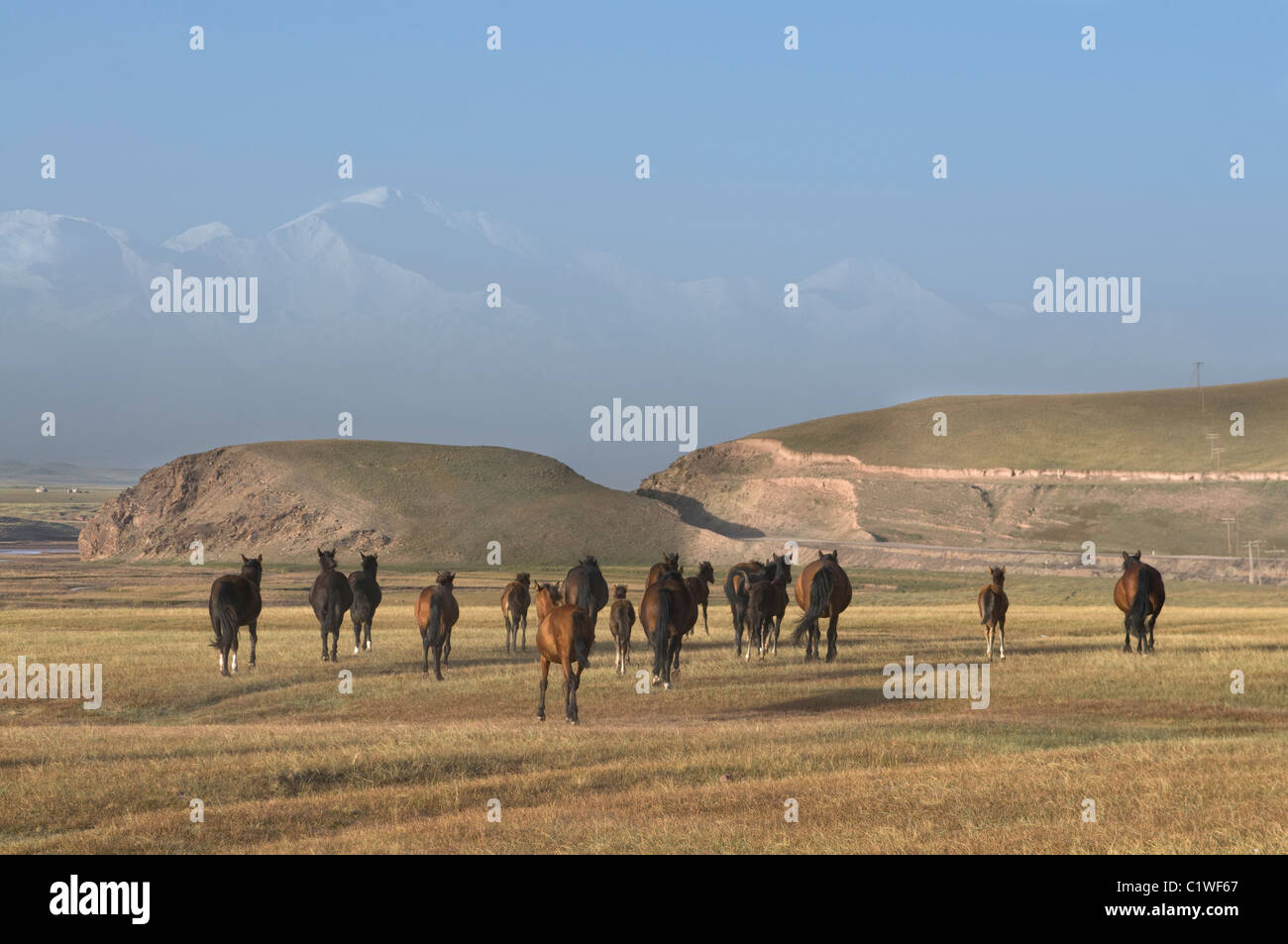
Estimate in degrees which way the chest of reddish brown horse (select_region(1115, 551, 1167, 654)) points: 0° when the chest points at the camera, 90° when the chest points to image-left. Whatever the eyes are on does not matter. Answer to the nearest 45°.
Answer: approximately 180°

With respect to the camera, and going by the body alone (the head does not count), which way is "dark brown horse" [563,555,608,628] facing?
away from the camera

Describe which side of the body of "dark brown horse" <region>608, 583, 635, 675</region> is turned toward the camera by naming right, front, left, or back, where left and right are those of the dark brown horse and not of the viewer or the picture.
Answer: back

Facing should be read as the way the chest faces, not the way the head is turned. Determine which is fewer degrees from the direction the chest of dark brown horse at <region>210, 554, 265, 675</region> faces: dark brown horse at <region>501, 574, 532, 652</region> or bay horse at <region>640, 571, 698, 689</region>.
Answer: the dark brown horse

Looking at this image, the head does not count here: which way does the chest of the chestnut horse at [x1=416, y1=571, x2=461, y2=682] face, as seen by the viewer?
away from the camera

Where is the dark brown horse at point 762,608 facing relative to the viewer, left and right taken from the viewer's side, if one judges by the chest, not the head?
facing away from the viewer and to the right of the viewer

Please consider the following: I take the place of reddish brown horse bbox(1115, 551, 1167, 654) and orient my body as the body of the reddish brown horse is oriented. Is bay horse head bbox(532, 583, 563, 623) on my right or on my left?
on my left

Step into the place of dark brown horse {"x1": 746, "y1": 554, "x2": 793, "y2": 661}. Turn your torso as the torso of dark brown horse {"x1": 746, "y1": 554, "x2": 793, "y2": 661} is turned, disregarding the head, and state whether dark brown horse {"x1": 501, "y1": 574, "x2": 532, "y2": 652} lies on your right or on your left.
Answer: on your left

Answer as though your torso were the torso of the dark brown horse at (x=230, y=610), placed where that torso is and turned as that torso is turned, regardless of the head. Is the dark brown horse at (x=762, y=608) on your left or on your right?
on your right
